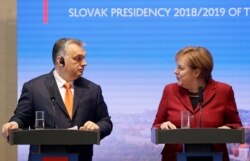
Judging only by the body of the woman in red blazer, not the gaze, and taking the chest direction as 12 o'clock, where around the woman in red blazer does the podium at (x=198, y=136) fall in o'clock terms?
The podium is roughly at 12 o'clock from the woman in red blazer.

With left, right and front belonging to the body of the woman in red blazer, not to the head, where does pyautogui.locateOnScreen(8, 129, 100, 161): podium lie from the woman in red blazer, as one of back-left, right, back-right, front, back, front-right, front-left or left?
front-right

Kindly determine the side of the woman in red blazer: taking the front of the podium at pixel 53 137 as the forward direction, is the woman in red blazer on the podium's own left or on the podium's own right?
on the podium's own left

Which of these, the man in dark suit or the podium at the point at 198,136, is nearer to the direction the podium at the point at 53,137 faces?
the podium

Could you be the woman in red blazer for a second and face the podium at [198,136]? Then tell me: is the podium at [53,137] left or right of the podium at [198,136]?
right

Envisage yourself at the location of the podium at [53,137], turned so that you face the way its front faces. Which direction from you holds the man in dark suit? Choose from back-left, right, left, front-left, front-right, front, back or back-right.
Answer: back

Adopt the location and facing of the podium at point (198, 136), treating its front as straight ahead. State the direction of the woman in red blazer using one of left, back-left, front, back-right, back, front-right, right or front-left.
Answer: back

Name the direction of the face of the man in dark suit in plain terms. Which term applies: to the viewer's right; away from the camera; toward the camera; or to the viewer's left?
to the viewer's right

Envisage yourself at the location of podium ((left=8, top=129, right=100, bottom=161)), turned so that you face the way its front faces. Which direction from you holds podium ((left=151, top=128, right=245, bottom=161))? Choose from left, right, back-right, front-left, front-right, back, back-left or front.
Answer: left

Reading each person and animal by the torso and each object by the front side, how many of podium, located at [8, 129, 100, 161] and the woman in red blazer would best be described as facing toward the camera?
2
